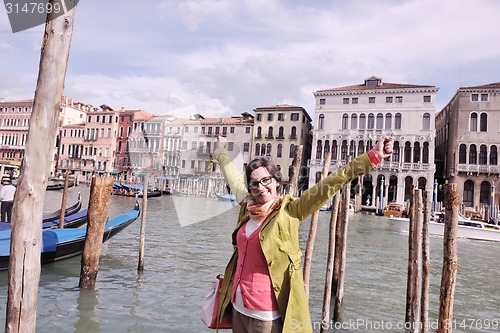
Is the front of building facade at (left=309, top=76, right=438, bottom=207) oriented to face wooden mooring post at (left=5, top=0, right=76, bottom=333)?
yes

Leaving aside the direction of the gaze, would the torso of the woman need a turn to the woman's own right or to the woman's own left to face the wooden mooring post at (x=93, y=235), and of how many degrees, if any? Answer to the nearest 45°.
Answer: approximately 90° to the woman's own right

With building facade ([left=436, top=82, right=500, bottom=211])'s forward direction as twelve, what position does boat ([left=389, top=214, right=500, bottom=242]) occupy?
The boat is roughly at 12 o'clock from the building facade.

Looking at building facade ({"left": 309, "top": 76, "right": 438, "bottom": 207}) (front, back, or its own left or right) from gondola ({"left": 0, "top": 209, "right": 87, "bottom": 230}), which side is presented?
front

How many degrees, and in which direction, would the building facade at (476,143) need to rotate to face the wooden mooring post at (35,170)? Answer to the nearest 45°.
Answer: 0° — it already faces it

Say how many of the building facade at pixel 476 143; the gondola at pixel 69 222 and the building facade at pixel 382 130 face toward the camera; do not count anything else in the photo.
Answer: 2

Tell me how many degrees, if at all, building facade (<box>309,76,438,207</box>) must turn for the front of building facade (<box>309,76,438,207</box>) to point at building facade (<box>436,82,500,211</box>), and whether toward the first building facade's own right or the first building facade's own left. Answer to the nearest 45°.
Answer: approximately 90° to the first building facade's own left

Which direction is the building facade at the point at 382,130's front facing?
toward the camera

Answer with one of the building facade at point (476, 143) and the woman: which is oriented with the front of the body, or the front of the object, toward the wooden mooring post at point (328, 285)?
the building facade

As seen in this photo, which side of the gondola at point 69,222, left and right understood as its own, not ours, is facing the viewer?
right

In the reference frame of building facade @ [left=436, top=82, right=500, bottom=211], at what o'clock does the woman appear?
The woman is roughly at 12 o'clock from the building facade.

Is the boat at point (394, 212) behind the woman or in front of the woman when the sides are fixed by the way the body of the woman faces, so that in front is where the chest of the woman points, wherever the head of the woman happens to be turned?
behind

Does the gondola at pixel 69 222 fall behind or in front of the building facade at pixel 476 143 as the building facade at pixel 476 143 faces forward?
in front

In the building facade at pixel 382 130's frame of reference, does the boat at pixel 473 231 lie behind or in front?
in front

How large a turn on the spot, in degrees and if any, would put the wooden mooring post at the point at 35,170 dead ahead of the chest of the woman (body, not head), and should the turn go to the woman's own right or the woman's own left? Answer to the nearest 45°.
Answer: approximately 45° to the woman's own right

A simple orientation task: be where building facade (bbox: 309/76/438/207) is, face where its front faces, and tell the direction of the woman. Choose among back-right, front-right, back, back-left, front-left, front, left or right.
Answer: front

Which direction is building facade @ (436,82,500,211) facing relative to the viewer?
toward the camera

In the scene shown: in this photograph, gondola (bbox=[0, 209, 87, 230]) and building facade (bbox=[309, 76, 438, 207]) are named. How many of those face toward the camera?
1
